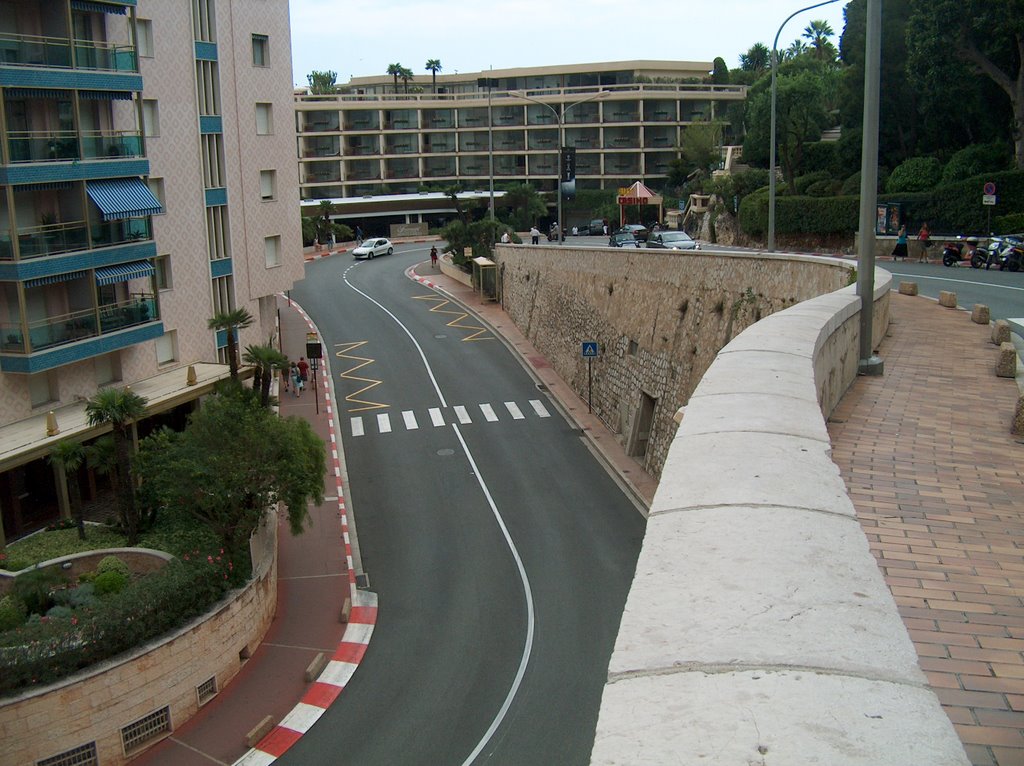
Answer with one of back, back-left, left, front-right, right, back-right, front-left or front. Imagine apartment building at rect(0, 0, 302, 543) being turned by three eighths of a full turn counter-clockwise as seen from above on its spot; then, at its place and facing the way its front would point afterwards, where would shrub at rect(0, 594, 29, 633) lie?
back

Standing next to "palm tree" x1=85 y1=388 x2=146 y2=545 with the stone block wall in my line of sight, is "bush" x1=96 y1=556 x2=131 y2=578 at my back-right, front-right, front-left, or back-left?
back-right

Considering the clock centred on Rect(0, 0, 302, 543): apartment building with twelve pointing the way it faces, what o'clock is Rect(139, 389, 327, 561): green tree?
The green tree is roughly at 1 o'clock from the apartment building.

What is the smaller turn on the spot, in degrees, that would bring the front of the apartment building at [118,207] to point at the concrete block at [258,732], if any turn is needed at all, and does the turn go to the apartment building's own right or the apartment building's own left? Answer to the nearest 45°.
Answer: approximately 45° to the apartment building's own right

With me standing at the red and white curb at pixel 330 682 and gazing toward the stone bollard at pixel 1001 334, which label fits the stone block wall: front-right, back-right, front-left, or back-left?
front-left

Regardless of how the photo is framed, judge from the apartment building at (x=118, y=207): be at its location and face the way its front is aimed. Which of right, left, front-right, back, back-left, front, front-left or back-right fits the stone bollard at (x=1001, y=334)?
front

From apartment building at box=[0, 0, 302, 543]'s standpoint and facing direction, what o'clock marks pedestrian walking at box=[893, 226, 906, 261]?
The pedestrian walking is roughly at 10 o'clock from the apartment building.

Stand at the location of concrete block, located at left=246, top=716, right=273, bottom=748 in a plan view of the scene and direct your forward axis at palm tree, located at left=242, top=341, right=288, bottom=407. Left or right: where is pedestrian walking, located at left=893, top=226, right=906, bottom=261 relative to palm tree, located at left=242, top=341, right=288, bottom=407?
right

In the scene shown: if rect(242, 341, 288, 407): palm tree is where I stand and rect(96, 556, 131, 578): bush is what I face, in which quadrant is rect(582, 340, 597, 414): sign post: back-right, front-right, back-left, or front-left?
back-left

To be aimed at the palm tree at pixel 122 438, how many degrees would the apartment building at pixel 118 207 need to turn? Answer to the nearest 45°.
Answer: approximately 45° to its right

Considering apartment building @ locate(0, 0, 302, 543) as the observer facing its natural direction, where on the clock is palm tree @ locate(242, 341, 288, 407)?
The palm tree is roughly at 12 o'clock from the apartment building.

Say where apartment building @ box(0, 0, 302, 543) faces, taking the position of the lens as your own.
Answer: facing the viewer and to the right of the viewer
